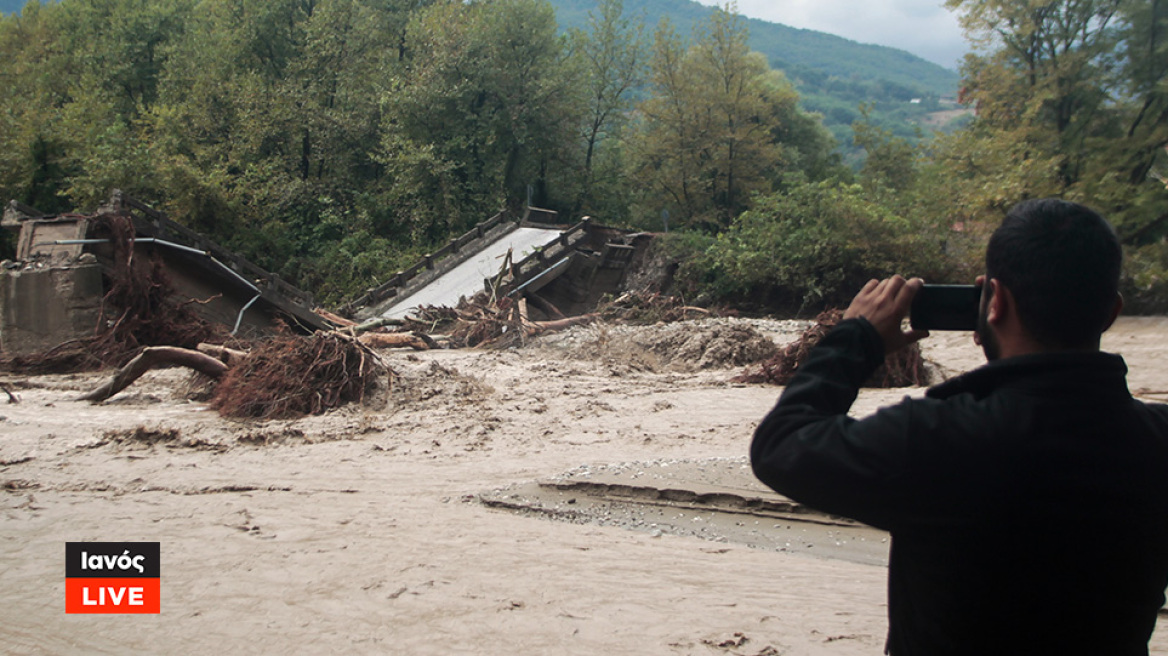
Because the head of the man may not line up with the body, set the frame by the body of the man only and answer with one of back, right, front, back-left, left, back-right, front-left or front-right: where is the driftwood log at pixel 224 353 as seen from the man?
front

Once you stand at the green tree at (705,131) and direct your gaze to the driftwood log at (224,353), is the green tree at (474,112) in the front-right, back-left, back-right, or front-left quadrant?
front-right

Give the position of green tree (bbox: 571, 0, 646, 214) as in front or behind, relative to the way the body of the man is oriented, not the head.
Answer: in front

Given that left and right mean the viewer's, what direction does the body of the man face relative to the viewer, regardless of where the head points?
facing away from the viewer and to the left of the viewer

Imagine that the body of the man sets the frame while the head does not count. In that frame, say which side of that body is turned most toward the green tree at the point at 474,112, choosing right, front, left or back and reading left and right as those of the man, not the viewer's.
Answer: front

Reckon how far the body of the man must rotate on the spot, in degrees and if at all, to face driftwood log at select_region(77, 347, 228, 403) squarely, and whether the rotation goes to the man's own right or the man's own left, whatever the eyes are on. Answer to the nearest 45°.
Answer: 0° — they already face it

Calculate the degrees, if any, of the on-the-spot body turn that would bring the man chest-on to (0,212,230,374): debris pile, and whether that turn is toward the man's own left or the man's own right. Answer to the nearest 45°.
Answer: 0° — they already face it

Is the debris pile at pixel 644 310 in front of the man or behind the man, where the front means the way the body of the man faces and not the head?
in front

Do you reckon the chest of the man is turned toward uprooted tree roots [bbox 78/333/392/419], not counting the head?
yes

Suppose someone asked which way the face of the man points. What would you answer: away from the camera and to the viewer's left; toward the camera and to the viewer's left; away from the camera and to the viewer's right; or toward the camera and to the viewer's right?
away from the camera and to the viewer's left

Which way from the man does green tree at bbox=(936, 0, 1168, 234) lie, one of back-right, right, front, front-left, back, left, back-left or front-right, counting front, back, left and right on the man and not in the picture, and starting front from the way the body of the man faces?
front-right

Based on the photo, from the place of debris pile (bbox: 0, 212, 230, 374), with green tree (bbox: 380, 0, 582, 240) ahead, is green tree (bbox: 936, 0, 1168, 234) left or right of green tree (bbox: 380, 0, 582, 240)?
right
